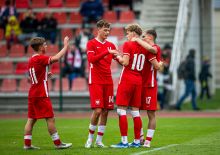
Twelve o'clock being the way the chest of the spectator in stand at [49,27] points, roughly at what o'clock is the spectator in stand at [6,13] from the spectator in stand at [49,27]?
the spectator in stand at [6,13] is roughly at 4 o'clock from the spectator in stand at [49,27].

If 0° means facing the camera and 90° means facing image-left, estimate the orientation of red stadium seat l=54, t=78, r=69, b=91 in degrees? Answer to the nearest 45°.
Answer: approximately 0°

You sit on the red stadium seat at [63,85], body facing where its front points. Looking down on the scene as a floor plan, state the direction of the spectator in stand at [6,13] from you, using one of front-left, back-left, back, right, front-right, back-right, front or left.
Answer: back-right

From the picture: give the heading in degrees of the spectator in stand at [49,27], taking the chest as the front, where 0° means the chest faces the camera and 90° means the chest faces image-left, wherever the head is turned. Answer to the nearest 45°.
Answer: approximately 0°

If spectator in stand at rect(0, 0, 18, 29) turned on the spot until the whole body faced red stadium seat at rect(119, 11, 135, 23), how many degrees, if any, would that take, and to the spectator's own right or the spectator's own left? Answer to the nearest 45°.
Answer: approximately 90° to the spectator's own left

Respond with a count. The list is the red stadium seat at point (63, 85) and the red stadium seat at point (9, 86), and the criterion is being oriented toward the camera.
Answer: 2
